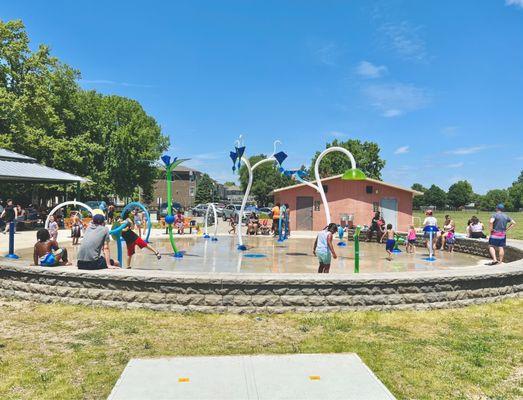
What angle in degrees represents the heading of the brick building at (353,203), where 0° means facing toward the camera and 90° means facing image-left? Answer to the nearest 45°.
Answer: approximately 0°

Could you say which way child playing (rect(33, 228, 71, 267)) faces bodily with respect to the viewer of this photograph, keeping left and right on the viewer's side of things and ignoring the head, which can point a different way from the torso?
facing away from the viewer and to the right of the viewer

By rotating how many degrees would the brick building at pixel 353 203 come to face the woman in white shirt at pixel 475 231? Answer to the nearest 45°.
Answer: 0° — it already faces them
